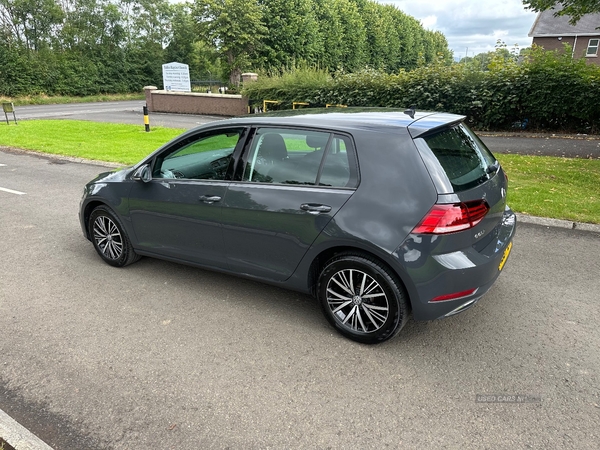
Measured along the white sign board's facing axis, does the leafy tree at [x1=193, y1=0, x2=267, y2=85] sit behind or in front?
behind

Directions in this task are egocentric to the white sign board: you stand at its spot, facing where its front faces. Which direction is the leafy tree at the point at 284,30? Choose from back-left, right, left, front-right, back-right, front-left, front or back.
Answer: back-left

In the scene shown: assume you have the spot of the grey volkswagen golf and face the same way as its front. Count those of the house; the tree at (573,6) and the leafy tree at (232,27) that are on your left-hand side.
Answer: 0

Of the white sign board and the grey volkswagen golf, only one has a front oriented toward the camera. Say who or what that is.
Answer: the white sign board

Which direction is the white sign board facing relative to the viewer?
toward the camera

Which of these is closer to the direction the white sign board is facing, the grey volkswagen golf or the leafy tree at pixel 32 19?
the grey volkswagen golf

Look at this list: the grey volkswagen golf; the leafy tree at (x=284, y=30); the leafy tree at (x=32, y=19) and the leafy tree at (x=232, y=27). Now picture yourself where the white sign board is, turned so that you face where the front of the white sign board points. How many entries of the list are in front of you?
1

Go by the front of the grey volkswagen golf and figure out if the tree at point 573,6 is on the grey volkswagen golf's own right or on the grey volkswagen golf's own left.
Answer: on the grey volkswagen golf's own right

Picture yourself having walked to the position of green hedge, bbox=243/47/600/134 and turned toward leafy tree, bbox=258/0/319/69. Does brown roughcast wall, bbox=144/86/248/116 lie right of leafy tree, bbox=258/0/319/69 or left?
left

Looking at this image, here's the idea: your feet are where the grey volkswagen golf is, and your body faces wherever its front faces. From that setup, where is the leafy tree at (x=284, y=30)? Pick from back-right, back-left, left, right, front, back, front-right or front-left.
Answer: front-right

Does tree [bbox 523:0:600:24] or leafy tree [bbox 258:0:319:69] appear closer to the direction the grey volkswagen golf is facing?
the leafy tree

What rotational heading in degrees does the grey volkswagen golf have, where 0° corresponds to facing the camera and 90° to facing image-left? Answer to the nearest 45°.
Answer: approximately 135°

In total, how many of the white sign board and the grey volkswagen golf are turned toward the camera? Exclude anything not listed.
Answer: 1
